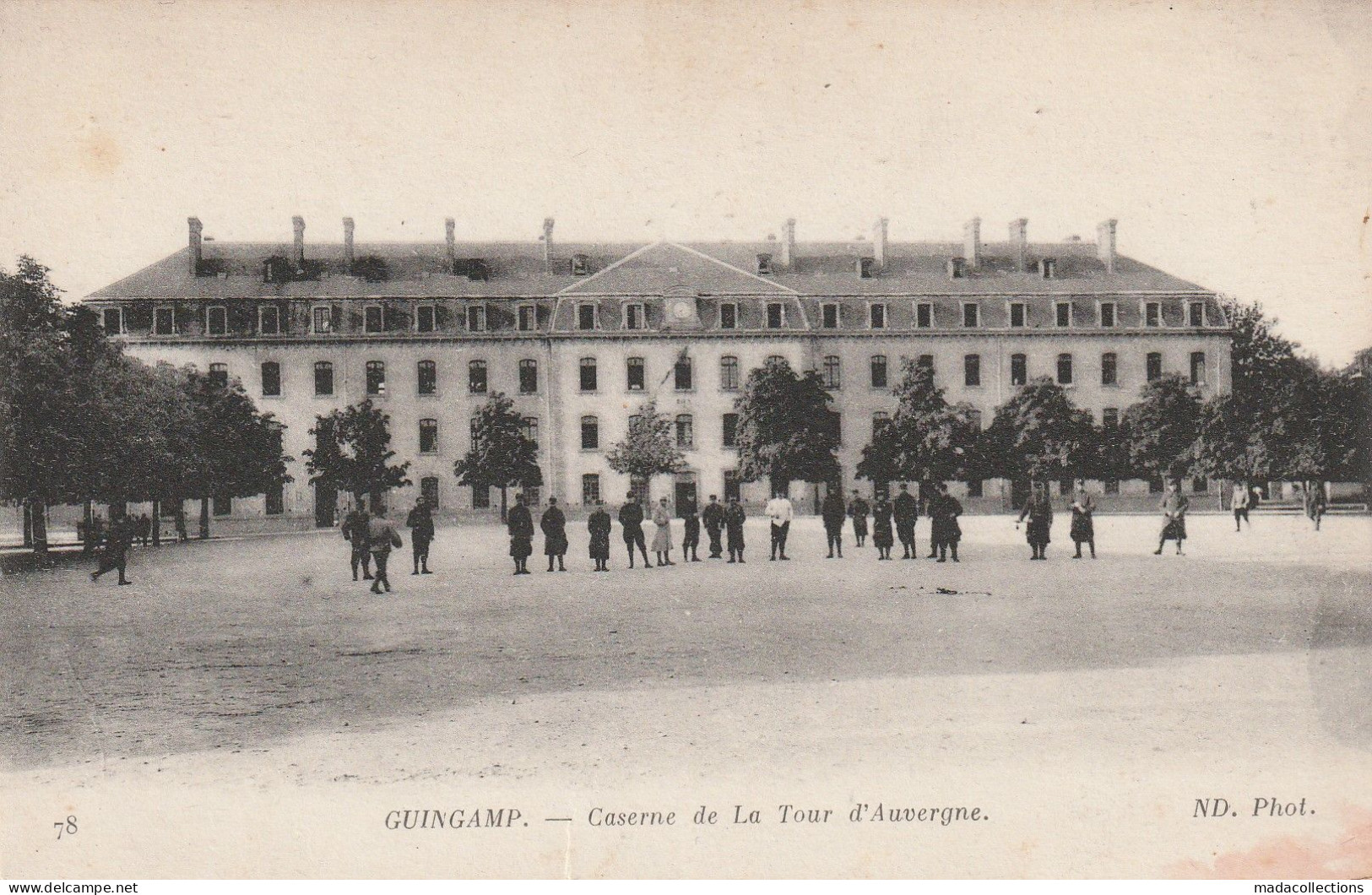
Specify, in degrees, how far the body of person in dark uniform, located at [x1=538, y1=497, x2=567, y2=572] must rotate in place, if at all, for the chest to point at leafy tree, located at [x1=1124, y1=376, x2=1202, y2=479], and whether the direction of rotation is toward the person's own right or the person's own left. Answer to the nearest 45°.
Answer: approximately 135° to the person's own left

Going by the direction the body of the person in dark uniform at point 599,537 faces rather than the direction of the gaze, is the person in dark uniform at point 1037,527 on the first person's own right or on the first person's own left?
on the first person's own left

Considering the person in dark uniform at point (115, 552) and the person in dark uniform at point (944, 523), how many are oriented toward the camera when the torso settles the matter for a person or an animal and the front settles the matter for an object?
1

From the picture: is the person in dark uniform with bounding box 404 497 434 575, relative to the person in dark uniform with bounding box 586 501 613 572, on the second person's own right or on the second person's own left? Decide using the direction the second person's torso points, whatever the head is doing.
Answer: on the second person's own right

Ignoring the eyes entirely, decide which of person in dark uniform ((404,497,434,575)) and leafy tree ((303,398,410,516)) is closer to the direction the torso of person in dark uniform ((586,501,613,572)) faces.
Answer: the person in dark uniform

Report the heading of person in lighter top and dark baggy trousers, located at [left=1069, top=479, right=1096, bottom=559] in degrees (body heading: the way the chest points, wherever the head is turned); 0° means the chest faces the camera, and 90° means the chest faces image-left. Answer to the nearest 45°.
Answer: approximately 45°
